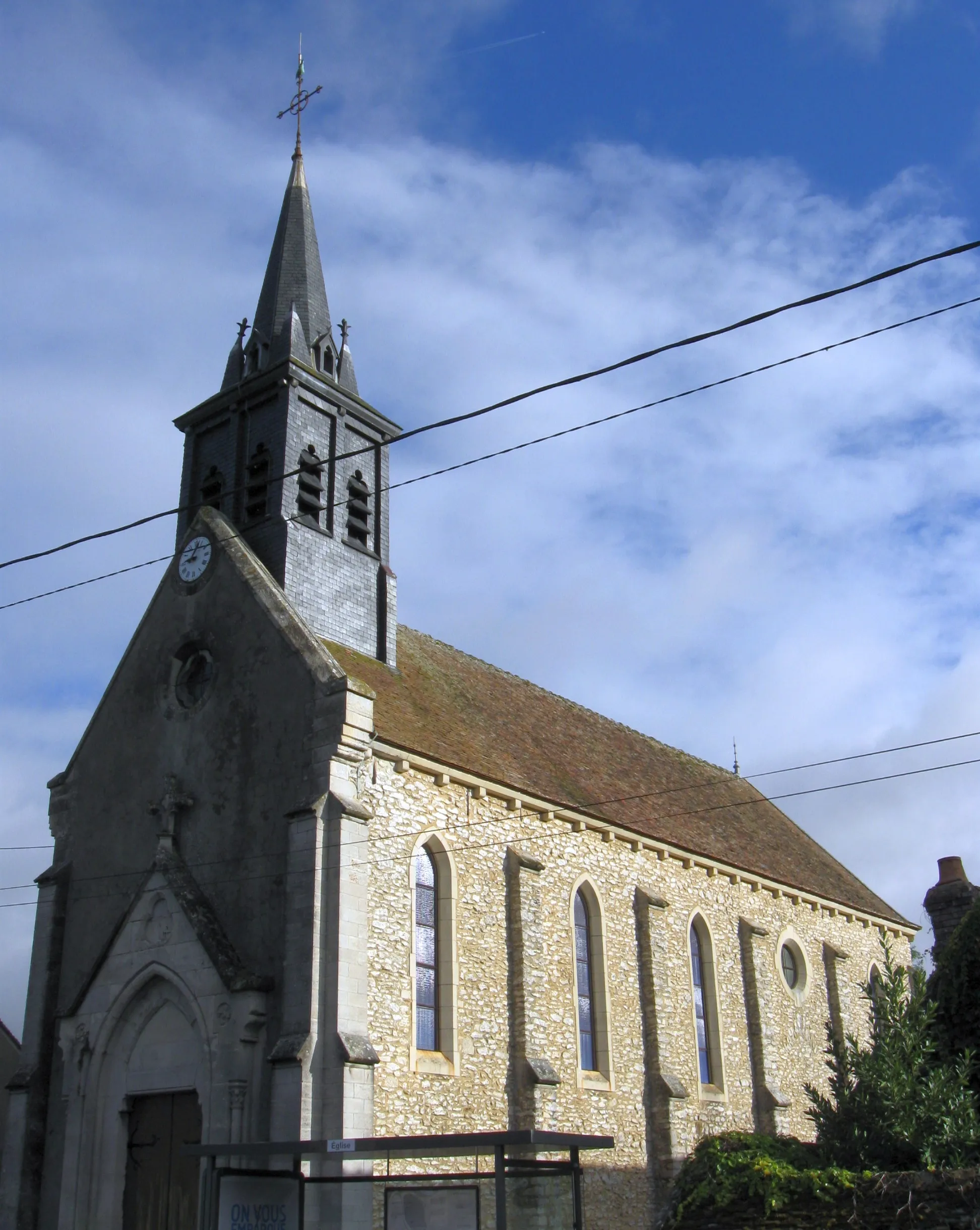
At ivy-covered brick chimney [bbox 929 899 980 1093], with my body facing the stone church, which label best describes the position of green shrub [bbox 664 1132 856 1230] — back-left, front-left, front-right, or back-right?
front-left

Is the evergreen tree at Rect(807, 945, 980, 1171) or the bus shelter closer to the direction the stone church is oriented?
the bus shelter

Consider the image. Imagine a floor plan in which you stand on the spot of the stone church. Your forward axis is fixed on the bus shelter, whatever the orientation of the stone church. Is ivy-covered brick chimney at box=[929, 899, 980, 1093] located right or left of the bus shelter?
left

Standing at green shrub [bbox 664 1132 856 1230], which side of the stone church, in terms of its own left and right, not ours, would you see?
left

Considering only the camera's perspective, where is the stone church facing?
facing the viewer and to the left of the viewer

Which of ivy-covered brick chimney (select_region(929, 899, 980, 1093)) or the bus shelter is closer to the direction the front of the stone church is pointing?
the bus shelter

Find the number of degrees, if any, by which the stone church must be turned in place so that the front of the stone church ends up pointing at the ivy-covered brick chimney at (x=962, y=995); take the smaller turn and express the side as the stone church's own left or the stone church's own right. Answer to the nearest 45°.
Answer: approximately 135° to the stone church's own left

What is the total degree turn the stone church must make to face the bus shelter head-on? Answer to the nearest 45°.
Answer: approximately 45° to its left

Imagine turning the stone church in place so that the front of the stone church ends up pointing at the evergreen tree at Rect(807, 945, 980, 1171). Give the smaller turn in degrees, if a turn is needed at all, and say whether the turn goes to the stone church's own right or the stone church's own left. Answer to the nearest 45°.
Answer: approximately 90° to the stone church's own left
